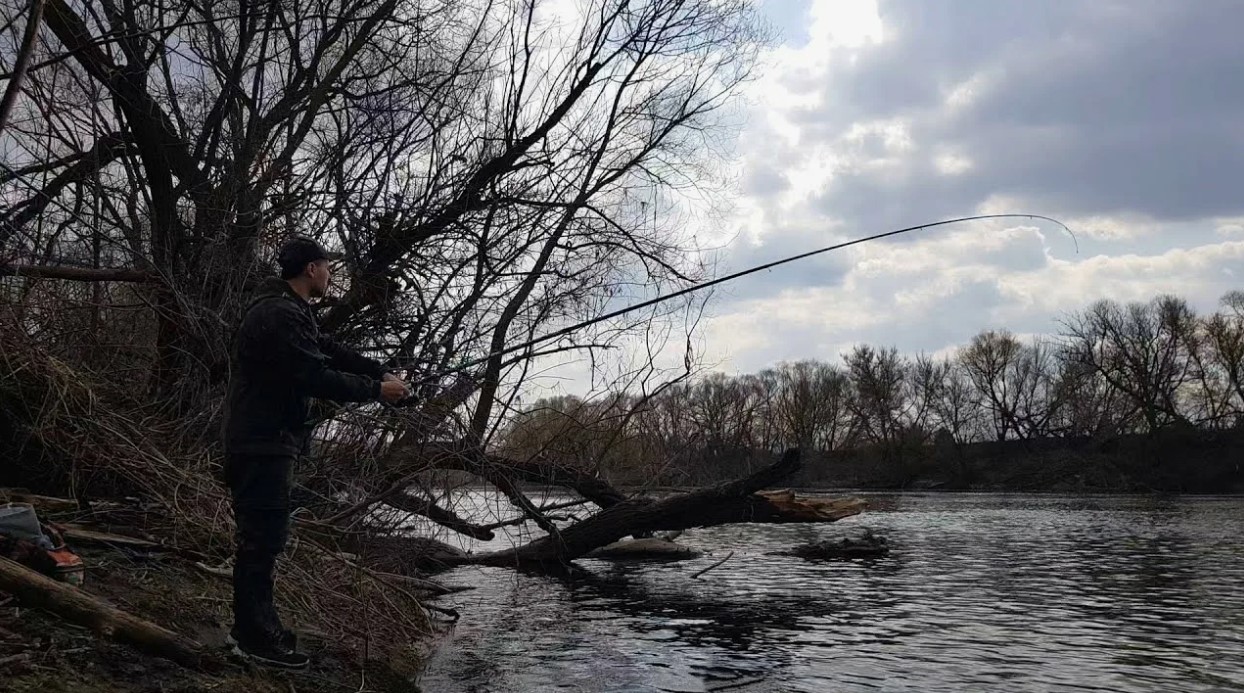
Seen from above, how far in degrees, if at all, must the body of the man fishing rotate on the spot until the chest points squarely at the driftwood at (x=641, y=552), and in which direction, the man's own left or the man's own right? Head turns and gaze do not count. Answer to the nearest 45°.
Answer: approximately 45° to the man's own left

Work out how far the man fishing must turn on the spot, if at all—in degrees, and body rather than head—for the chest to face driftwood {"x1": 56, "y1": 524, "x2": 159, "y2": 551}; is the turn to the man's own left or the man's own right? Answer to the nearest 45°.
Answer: approximately 135° to the man's own left

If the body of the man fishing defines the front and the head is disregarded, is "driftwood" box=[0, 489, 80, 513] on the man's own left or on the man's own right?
on the man's own left

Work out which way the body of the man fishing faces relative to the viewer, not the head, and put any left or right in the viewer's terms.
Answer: facing to the right of the viewer

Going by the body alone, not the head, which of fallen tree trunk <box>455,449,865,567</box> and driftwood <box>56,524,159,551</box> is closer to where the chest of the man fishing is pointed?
the fallen tree trunk

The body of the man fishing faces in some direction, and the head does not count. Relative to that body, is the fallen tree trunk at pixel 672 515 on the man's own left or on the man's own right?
on the man's own left
